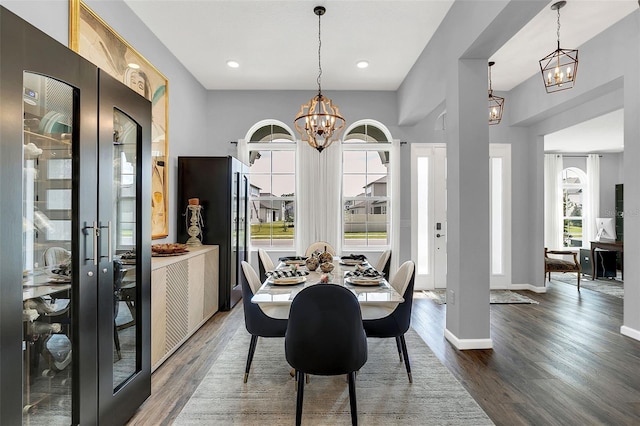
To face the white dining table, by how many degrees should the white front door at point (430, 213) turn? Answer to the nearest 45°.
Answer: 0° — it already faces it

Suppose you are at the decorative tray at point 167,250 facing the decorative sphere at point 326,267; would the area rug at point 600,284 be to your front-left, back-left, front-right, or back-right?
front-left

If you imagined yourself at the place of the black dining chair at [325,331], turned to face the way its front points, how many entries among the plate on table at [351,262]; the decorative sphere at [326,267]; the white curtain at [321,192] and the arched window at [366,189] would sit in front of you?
4

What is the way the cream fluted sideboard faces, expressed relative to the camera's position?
facing the viewer and to the right of the viewer

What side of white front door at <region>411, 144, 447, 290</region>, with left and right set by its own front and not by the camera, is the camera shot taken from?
front

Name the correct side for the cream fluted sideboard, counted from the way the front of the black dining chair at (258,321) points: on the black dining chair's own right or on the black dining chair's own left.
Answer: on the black dining chair's own left

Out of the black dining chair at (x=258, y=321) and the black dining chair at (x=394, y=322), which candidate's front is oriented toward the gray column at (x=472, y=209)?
the black dining chair at (x=258, y=321)

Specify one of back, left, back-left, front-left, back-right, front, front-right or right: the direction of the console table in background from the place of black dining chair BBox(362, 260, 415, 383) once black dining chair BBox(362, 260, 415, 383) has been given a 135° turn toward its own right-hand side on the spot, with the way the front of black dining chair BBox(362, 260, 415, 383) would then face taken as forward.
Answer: front

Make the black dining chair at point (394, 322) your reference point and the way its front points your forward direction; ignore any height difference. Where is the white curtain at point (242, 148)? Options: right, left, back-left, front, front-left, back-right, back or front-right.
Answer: front-right

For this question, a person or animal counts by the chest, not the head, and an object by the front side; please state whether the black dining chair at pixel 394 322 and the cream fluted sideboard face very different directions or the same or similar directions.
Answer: very different directions

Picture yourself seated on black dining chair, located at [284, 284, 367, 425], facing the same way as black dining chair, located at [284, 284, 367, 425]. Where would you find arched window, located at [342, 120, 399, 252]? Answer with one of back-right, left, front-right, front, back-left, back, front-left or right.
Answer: front

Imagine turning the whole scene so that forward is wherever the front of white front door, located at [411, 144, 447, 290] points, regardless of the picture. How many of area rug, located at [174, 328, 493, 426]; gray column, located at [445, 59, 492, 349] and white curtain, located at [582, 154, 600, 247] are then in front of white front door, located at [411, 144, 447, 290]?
2

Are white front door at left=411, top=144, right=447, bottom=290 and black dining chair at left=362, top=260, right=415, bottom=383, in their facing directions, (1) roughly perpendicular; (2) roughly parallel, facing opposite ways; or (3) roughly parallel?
roughly perpendicular

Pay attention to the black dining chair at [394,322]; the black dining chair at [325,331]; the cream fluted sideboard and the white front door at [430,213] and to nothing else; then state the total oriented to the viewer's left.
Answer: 1

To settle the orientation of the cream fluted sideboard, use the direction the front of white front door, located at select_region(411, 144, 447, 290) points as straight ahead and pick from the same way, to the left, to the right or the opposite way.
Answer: to the left

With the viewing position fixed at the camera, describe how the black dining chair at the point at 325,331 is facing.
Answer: facing away from the viewer

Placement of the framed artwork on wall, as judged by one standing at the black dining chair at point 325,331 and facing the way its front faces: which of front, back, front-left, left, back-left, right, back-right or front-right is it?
front-left

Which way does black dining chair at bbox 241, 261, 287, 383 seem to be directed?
to the viewer's right

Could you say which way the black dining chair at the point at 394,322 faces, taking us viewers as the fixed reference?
facing to the left of the viewer

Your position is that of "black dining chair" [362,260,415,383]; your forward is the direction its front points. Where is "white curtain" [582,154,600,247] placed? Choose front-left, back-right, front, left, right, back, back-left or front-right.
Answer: back-right

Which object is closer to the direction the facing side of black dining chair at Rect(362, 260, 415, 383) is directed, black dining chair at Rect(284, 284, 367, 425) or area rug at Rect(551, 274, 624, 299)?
the black dining chair

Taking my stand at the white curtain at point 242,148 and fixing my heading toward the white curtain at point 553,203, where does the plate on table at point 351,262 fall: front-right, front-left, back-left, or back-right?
front-right
